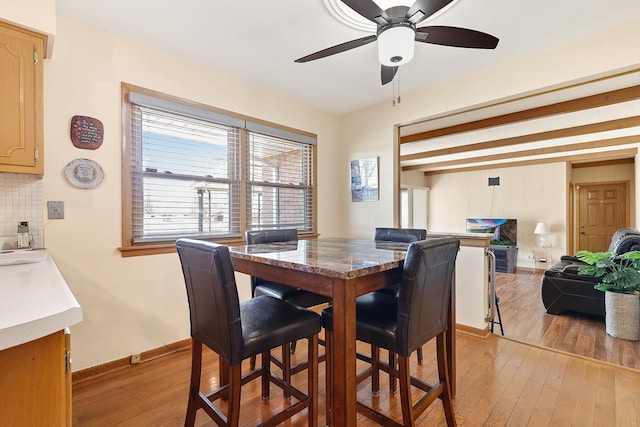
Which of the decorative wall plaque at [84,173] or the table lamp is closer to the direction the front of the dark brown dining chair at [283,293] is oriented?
the table lamp

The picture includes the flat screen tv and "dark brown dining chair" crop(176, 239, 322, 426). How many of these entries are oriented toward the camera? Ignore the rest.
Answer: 1

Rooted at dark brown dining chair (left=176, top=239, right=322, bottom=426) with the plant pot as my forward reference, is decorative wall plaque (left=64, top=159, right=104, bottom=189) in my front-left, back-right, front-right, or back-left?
back-left

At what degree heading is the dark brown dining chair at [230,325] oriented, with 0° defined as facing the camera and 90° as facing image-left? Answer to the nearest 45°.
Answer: approximately 225°

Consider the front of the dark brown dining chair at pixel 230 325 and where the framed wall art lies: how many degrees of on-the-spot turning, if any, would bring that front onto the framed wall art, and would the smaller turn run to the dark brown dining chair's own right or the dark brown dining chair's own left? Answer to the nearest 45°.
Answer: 0° — it already faces it

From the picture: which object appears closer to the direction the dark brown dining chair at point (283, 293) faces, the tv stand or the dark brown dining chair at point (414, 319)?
the dark brown dining chair
